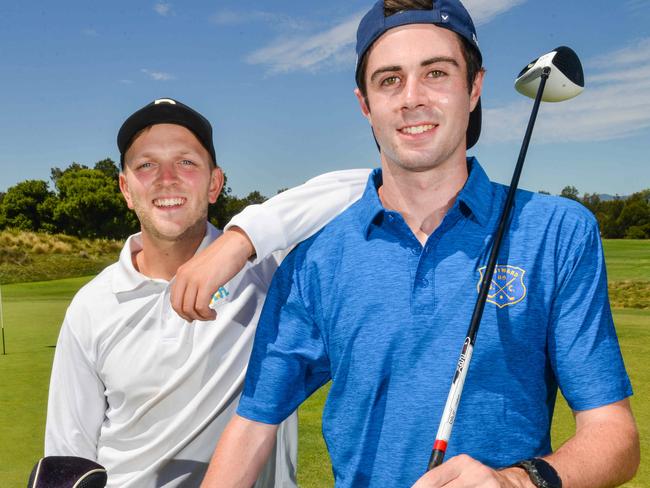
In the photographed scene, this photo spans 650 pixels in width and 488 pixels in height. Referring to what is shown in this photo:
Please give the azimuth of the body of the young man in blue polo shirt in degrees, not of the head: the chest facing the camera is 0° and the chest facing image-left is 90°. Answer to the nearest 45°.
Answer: approximately 0°

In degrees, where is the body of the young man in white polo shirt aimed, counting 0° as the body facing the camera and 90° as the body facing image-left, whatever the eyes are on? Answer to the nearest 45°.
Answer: approximately 0°

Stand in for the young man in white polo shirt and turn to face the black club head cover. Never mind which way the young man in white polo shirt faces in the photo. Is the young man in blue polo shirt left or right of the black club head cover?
left

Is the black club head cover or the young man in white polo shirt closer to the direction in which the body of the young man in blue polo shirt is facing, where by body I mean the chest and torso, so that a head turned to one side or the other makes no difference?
the black club head cover

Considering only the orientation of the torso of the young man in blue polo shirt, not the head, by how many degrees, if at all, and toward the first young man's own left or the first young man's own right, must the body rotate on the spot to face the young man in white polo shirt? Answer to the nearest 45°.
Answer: approximately 135° to the first young man's own right

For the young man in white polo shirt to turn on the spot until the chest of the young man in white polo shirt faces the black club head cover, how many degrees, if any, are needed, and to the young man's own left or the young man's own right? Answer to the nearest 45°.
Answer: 0° — they already face it

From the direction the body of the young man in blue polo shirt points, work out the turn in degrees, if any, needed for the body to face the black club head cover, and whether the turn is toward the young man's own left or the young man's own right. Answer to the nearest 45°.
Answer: approximately 90° to the young man's own right

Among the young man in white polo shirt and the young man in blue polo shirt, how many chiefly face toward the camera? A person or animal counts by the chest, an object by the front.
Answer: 2
